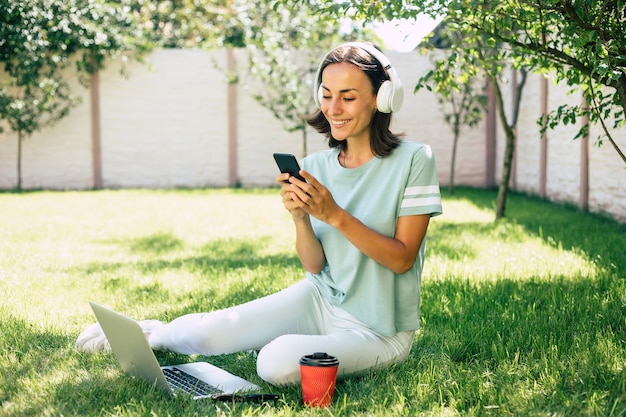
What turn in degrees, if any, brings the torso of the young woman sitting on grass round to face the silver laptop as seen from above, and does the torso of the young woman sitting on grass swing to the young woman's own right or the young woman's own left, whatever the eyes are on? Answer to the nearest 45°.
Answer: approximately 45° to the young woman's own right

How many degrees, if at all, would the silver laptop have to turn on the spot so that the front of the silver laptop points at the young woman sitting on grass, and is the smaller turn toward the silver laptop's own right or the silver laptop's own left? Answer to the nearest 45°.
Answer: approximately 45° to the silver laptop's own right

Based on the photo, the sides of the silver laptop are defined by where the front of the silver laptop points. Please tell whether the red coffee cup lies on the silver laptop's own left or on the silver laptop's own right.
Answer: on the silver laptop's own right

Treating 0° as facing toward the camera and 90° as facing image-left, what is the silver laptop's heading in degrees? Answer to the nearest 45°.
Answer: approximately 225°

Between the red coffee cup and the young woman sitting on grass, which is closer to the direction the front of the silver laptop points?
the young woman sitting on grass

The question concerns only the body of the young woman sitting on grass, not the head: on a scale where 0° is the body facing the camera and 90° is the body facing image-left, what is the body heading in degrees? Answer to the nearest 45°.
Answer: approximately 45°

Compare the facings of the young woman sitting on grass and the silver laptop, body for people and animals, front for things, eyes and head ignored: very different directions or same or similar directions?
very different directions
